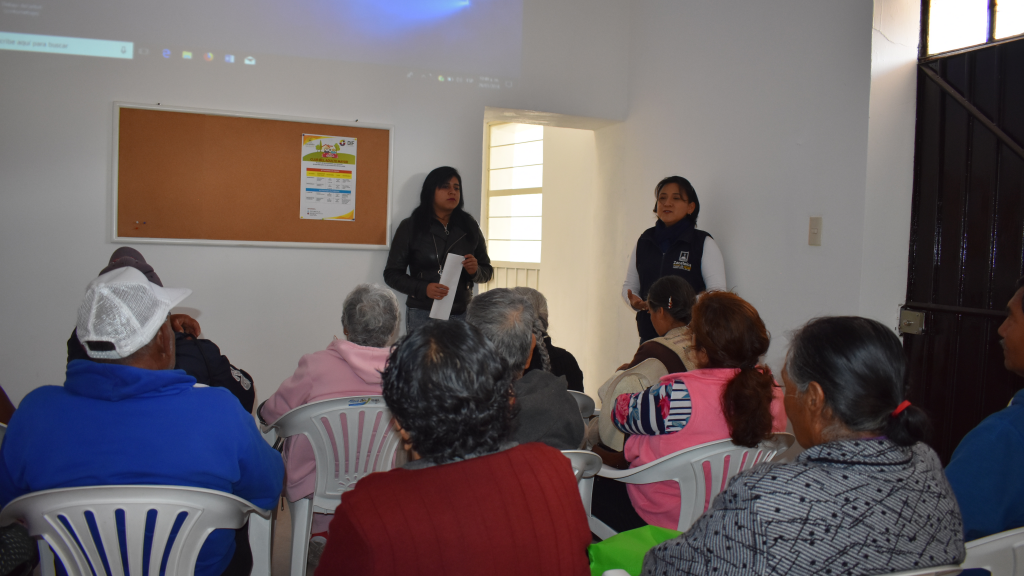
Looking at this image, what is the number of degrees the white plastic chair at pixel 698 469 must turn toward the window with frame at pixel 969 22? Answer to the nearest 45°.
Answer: approximately 90° to its right

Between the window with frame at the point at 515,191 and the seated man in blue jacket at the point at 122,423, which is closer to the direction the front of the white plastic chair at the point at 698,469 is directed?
the window with frame

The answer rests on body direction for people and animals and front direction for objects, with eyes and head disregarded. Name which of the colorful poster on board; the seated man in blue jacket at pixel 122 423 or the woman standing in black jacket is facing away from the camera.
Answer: the seated man in blue jacket

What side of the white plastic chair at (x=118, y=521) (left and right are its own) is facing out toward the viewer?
back

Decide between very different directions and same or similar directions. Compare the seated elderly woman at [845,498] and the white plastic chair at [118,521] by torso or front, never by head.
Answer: same or similar directions

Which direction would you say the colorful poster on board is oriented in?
toward the camera

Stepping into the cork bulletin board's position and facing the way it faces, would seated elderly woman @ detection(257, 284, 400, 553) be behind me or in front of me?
in front

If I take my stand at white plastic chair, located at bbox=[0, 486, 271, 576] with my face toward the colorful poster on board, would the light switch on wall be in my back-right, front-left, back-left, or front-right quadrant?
front-right

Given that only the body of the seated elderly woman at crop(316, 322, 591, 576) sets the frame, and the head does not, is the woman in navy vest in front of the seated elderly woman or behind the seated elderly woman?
in front

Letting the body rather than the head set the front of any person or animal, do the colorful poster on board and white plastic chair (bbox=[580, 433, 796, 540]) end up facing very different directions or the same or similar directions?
very different directions

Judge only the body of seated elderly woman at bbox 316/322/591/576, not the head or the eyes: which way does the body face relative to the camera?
away from the camera

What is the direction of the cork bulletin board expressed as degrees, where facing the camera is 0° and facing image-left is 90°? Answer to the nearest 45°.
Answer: approximately 0°

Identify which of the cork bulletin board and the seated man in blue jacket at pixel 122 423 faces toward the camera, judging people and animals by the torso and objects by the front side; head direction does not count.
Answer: the cork bulletin board

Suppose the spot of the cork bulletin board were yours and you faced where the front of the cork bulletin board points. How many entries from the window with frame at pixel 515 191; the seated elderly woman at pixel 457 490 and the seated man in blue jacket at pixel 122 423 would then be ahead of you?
2

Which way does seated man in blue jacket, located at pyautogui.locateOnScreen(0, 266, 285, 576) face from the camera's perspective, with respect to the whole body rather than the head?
away from the camera

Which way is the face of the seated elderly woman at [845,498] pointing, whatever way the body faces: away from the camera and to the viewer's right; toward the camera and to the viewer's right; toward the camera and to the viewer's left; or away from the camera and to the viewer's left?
away from the camera and to the viewer's left

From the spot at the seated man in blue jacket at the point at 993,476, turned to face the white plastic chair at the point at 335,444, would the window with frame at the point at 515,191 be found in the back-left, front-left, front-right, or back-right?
front-right

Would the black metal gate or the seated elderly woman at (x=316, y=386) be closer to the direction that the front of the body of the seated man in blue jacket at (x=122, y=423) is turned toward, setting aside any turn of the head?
the seated elderly woman

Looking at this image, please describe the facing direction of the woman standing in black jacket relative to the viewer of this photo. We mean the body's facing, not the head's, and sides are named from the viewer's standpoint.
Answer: facing the viewer and to the right of the viewer

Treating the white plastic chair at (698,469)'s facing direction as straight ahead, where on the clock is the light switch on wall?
The light switch on wall is roughly at 2 o'clock from the white plastic chair.
